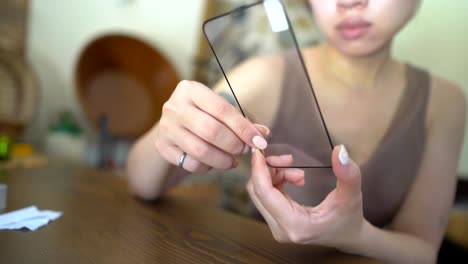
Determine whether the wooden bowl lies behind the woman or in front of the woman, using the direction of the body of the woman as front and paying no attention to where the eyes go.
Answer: behind

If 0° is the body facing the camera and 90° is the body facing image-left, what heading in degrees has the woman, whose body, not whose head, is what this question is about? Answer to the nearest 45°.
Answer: approximately 0°

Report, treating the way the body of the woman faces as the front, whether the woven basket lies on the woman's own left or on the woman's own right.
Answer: on the woman's own right
